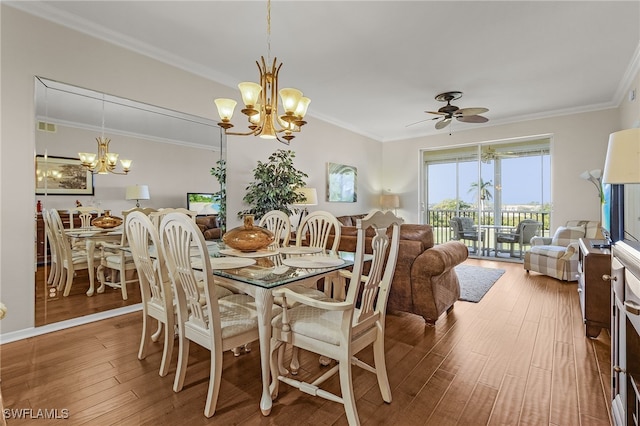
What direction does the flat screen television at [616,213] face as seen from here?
to the viewer's left

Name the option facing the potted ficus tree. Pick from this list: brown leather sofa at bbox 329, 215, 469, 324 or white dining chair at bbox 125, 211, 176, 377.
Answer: the white dining chair

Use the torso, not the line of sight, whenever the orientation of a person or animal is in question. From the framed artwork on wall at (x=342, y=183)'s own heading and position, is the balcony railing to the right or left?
on its left

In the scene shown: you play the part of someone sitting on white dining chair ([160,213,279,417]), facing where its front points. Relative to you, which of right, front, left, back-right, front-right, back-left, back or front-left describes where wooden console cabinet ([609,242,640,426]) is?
right

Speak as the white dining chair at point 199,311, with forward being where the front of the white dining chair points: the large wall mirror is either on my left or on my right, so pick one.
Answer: on my left

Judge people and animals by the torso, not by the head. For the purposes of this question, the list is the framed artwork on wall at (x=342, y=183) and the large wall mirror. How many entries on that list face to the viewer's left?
0

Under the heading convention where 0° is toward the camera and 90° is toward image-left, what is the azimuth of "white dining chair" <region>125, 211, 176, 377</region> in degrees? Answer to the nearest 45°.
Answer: approximately 225°

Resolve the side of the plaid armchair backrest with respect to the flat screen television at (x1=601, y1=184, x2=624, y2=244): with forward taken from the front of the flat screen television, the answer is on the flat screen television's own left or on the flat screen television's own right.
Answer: on the flat screen television's own right

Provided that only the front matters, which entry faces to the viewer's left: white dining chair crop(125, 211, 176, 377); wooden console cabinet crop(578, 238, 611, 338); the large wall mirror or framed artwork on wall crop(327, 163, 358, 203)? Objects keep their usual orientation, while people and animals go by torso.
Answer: the wooden console cabinet

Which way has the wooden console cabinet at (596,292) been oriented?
to the viewer's left

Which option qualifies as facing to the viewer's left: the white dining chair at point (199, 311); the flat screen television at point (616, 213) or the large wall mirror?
the flat screen television

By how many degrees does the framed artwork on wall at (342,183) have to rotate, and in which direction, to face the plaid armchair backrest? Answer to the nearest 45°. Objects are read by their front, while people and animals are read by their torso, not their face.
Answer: approximately 45° to its left

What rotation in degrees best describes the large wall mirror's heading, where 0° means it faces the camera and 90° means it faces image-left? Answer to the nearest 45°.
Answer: approximately 315°

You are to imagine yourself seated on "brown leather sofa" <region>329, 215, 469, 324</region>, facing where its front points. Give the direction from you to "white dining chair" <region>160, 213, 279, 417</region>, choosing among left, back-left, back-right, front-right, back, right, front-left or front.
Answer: back
